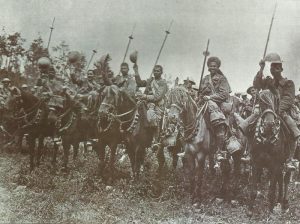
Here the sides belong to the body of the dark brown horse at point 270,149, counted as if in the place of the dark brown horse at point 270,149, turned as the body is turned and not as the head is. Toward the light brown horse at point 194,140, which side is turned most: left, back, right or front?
right

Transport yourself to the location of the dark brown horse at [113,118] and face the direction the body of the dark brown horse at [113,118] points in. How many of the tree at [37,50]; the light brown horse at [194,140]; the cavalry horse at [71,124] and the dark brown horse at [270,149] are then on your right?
2

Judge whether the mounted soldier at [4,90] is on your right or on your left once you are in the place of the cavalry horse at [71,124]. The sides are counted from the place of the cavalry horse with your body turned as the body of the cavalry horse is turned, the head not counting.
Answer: on your right

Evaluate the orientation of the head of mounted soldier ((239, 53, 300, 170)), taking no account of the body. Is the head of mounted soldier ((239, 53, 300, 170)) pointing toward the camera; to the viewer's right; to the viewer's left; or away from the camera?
toward the camera

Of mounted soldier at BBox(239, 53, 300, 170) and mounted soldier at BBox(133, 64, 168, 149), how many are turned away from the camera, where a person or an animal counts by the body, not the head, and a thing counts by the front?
0

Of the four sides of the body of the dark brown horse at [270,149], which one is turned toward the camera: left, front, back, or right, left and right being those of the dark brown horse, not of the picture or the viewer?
front

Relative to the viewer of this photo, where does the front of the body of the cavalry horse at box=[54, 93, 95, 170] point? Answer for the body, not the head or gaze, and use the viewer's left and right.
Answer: facing the viewer and to the left of the viewer

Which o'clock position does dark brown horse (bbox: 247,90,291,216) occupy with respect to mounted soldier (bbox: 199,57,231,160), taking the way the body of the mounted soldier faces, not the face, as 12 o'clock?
The dark brown horse is roughly at 8 o'clock from the mounted soldier.

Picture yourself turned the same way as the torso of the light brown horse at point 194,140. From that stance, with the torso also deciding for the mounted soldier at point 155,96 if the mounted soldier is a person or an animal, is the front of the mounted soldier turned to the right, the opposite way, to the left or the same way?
the same way

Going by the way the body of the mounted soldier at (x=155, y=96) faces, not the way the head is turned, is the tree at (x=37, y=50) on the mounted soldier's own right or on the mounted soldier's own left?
on the mounted soldier's own right

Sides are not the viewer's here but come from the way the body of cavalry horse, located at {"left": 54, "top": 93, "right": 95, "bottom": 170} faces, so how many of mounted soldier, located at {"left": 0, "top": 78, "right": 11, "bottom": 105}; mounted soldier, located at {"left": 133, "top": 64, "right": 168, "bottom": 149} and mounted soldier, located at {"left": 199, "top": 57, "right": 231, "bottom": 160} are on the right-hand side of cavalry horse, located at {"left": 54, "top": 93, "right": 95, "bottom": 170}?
1

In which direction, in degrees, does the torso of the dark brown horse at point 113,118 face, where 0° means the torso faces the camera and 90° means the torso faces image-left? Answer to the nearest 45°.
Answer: approximately 45°

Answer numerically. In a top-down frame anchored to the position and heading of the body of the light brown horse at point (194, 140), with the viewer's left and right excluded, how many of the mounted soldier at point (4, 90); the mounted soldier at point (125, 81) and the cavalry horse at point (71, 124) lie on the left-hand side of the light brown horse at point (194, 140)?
0

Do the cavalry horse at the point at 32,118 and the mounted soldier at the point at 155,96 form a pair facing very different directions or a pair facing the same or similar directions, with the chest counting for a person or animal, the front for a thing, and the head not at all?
same or similar directions

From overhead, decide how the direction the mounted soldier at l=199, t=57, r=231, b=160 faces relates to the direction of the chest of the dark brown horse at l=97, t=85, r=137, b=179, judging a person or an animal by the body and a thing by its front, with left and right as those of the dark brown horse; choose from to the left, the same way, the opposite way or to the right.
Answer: the same way

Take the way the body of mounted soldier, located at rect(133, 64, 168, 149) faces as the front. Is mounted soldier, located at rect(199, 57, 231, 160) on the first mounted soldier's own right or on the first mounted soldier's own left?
on the first mounted soldier's own left

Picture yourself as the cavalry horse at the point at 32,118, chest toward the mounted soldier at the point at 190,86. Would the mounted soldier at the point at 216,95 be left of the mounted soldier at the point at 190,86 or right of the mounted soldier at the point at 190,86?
right

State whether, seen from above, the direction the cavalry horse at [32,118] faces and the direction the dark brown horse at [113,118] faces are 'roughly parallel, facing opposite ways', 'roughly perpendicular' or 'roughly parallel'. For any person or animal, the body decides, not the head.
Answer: roughly parallel

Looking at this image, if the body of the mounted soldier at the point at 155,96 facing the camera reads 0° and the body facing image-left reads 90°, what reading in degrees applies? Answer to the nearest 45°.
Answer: approximately 45°
